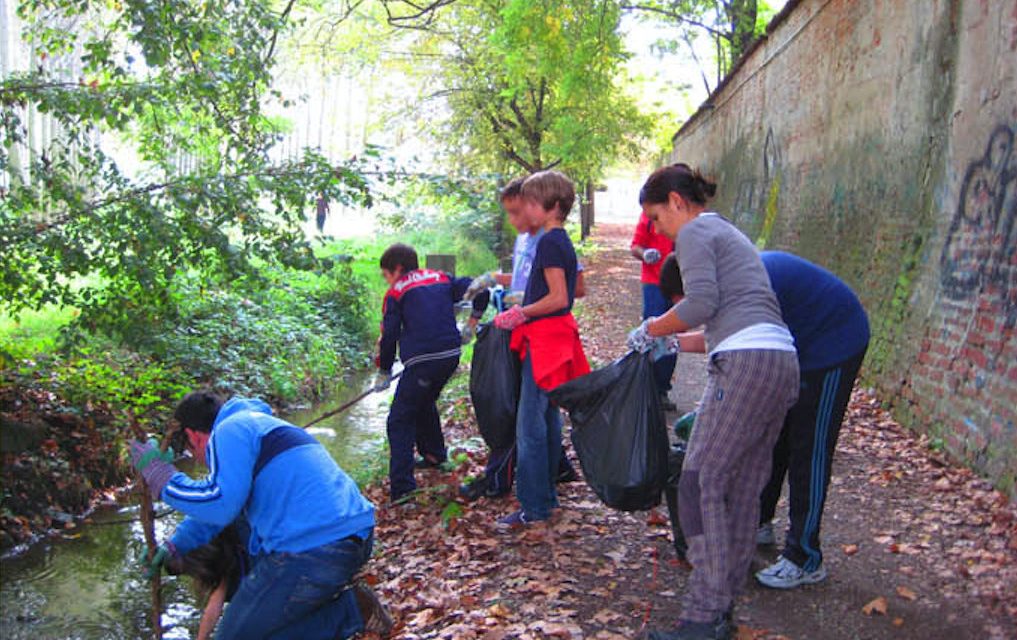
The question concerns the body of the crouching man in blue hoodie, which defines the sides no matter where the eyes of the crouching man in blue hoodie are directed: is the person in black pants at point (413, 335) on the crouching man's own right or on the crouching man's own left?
on the crouching man's own right

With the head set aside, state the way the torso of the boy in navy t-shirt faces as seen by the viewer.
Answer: to the viewer's left

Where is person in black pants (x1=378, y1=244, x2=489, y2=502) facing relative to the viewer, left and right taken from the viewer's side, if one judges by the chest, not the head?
facing away from the viewer and to the left of the viewer

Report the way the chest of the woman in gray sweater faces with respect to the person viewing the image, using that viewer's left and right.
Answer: facing to the left of the viewer

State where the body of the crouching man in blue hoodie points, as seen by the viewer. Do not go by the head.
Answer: to the viewer's left

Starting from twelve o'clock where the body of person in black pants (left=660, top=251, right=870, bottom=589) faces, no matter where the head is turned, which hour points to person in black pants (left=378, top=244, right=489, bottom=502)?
person in black pants (left=378, top=244, right=489, bottom=502) is roughly at 1 o'clock from person in black pants (left=660, top=251, right=870, bottom=589).

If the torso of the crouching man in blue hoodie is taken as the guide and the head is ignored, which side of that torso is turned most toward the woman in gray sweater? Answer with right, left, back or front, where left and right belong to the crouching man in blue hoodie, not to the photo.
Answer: back

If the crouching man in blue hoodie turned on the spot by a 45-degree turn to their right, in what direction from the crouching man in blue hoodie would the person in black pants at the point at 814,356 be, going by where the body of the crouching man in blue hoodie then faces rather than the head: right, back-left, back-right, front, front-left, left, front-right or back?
back-right

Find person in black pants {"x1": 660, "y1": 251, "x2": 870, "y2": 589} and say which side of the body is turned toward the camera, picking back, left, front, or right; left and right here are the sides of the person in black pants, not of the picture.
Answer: left

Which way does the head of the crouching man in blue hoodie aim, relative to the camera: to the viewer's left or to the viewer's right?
to the viewer's left
